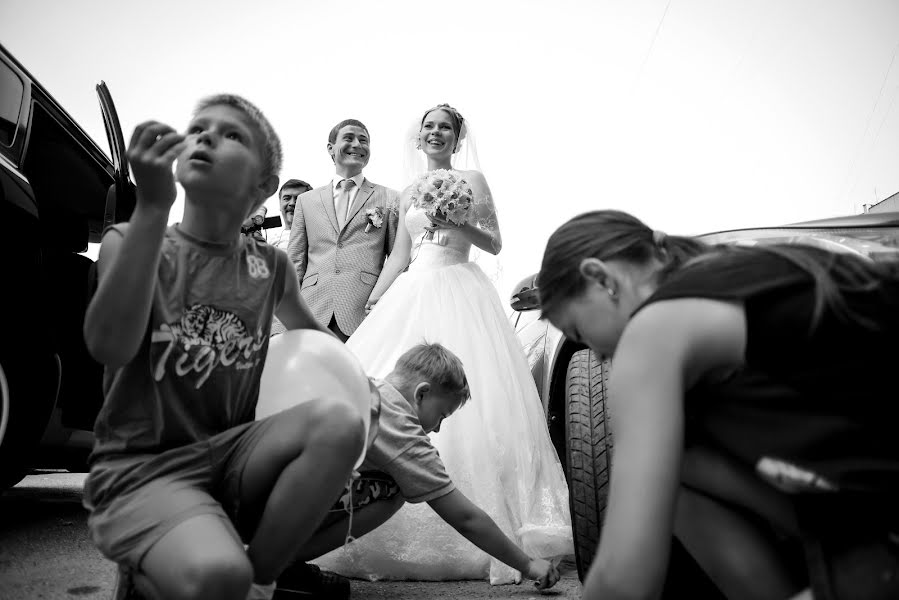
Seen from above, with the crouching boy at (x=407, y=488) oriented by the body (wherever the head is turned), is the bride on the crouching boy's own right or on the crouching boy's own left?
on the crouching boy's own left

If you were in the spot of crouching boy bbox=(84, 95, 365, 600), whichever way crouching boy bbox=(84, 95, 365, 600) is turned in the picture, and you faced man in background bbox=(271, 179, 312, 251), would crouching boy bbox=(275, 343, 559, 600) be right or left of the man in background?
right

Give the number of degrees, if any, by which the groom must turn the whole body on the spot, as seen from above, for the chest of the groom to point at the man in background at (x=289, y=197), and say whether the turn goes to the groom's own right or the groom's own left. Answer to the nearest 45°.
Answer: approximately 180°

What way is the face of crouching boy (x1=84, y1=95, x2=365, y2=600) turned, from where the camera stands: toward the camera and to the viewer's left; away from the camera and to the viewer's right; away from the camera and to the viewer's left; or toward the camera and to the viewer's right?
toward the camera and to the viewer's left

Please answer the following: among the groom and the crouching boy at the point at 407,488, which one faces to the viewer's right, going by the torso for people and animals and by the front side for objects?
the crouching boy

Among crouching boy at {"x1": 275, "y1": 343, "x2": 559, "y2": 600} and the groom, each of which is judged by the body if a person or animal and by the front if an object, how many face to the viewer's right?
1

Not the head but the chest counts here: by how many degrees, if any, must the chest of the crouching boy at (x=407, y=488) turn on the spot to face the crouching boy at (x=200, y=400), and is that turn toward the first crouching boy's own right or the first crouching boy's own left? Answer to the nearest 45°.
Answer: approximately 135° to the first crouching boy's own right

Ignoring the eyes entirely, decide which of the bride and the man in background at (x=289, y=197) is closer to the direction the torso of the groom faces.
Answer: the bride

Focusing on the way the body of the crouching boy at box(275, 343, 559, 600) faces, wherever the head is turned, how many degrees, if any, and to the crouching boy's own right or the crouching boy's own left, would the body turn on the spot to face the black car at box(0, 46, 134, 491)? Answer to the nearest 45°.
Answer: approximately 135° to the crouching boy's own left

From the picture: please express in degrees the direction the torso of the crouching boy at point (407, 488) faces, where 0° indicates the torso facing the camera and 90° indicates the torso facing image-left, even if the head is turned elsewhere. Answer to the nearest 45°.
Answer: approximately 270°

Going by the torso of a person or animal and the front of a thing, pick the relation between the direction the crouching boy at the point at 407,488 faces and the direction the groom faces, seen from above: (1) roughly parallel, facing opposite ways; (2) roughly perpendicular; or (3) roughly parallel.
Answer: roughly perpendicular

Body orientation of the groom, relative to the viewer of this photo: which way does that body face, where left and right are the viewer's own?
facing the viewer
